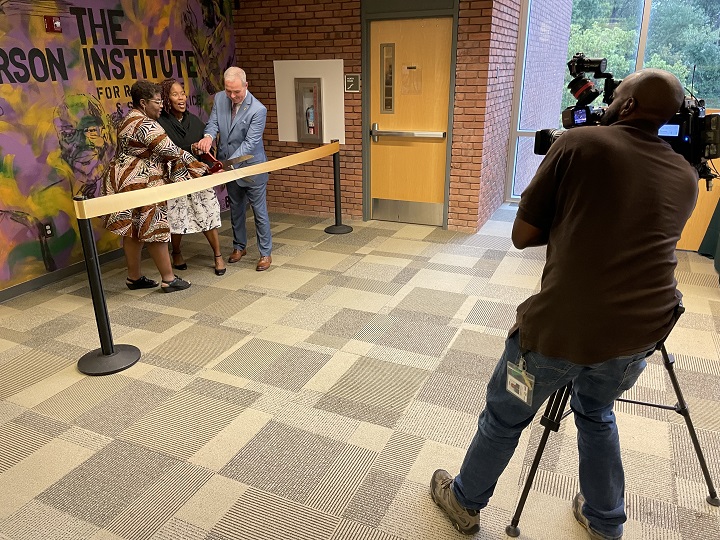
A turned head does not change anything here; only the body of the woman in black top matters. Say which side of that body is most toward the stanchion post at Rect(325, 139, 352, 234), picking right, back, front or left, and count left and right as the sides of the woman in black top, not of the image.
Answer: left

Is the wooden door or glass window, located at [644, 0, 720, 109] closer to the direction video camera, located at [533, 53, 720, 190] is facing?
the wooden door

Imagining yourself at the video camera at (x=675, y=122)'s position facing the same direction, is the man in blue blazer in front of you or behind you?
in front

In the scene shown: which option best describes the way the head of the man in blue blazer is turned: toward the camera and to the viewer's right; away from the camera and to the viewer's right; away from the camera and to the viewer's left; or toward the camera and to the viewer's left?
toward the camera and to the viewer's left

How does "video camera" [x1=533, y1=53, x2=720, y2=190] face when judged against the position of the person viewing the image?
facing away from the viewer and to the left of the viewer

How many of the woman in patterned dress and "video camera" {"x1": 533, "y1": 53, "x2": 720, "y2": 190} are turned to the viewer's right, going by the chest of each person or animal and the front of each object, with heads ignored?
1

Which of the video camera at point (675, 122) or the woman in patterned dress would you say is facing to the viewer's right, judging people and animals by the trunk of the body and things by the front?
the woman in patterned dress

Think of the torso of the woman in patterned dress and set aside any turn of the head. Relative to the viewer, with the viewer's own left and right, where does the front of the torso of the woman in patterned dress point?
facing to the right of the viewer

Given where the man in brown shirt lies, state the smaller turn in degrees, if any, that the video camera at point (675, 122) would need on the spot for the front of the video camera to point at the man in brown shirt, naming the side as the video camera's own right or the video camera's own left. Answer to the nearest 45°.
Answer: approximately 135° to the video camera's own left

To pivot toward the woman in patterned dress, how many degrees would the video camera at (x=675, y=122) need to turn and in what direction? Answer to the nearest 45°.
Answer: approximately 45° to its left

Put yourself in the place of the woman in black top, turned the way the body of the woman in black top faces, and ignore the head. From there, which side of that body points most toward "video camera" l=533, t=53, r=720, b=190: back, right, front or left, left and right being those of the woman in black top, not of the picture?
front

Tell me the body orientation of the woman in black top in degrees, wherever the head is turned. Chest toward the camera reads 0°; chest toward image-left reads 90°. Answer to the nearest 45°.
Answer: approximately 315°
